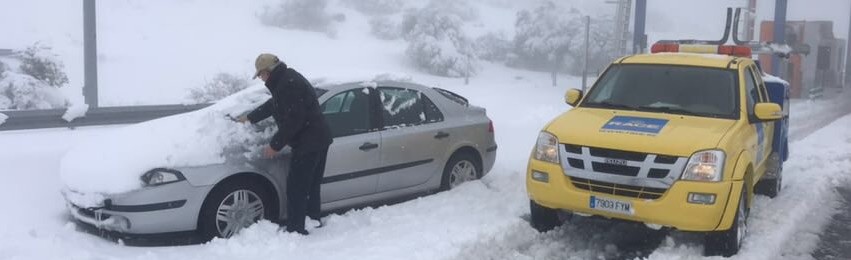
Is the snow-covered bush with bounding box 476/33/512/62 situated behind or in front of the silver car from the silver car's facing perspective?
behind

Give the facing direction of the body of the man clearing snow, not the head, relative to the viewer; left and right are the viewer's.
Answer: facing to the left of the viewer

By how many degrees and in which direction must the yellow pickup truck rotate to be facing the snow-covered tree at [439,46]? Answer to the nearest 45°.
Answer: approximately 135° to its right

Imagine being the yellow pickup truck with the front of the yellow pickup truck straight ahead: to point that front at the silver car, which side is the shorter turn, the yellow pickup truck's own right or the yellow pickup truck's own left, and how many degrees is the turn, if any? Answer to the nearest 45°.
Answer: approximately 45° to the yellow pickup truck's own right

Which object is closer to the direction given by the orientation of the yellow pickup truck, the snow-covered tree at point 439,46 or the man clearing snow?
the man clearing snow

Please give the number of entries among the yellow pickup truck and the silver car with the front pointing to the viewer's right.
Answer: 0

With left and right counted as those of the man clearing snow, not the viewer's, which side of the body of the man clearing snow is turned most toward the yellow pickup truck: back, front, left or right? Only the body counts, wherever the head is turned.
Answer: back

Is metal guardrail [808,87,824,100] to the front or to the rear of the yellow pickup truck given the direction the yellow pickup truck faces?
to the rear

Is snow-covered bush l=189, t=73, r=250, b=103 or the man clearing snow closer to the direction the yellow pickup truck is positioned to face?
the man clearing snow

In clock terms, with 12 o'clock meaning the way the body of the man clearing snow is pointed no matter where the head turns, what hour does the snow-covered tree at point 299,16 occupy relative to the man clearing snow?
The snow-covered tree is roughly at 3 o'clock from the man clearing snow.

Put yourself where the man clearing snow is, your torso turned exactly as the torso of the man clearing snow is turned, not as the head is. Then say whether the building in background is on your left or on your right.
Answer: on your right

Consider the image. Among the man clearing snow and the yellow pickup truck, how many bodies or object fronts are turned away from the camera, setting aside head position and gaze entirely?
0

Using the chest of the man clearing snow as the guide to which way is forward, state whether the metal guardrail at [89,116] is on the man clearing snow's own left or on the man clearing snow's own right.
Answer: on the man clearing snow's own right
